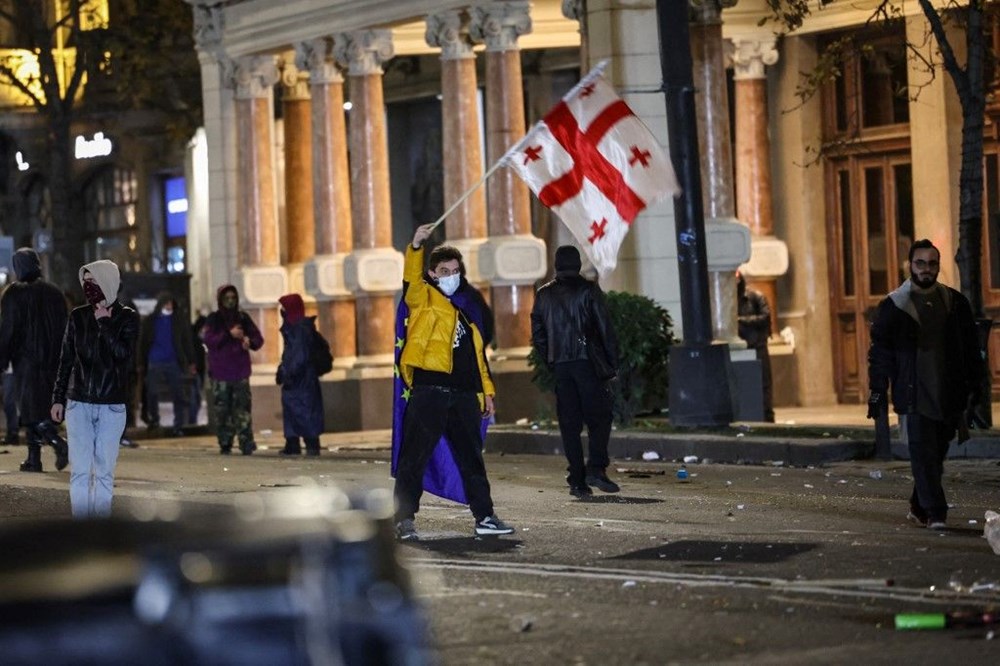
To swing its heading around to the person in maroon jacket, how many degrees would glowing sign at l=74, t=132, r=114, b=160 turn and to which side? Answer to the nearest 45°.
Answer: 0° — it already faces them

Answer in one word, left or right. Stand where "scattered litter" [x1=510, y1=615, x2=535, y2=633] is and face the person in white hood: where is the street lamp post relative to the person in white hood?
right

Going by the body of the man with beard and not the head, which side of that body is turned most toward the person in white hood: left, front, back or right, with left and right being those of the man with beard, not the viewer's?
right

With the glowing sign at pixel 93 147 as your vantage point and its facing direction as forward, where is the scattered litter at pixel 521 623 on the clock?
The scattered litter is roughly at 12 o'clock from the glowing sign.

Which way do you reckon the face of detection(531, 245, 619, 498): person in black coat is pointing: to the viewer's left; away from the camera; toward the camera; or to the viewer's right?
away from the camera

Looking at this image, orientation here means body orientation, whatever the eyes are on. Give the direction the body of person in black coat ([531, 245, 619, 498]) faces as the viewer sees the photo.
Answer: away from the camera

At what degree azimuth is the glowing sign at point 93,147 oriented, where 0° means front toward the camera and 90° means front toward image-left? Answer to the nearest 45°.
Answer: approximately 0°

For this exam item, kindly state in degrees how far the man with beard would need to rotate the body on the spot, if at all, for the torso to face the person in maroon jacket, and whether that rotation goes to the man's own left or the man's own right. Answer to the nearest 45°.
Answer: approximately 135° to the man's own right

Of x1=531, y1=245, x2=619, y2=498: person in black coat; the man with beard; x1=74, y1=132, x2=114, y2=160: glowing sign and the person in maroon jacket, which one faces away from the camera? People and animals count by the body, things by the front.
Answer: the person in black coat

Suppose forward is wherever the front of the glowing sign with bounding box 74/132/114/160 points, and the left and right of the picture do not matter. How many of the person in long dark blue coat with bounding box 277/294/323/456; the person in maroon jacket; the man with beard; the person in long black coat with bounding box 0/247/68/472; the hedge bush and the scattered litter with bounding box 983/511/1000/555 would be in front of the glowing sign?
6

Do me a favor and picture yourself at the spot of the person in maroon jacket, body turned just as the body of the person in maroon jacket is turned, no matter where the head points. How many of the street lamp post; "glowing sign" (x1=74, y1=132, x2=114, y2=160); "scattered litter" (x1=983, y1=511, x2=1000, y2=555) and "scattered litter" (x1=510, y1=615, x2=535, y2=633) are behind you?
1
